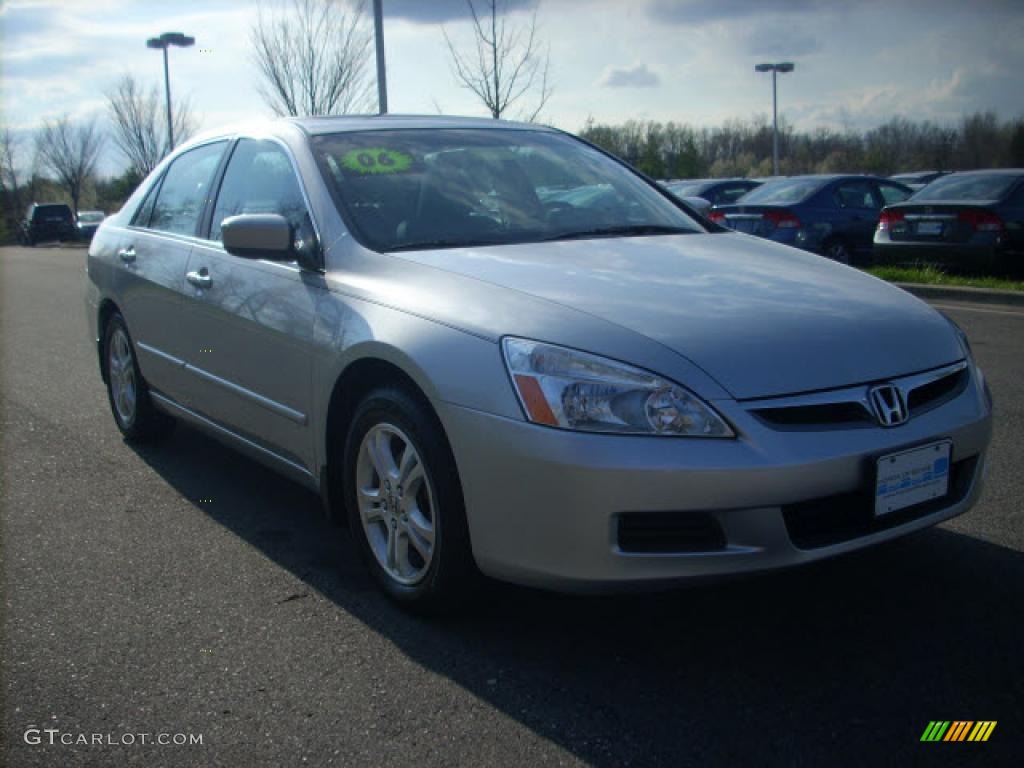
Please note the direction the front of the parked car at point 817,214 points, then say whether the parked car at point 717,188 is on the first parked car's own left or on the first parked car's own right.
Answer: on the first parked car's own left

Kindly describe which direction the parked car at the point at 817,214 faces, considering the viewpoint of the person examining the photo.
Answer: facing away from the viewer and to the right of the viewer

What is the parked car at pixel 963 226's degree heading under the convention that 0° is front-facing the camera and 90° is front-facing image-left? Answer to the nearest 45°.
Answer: approximately 225°

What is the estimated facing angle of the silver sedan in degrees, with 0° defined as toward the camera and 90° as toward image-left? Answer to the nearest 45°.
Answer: approximately 315°

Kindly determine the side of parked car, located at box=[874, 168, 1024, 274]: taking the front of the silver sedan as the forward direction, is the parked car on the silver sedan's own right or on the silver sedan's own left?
on the silver sedan's own left

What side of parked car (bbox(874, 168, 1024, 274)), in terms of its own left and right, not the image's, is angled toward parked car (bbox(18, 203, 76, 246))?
left

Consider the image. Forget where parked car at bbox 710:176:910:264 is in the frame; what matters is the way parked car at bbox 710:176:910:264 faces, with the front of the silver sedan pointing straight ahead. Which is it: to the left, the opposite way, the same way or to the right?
to the left

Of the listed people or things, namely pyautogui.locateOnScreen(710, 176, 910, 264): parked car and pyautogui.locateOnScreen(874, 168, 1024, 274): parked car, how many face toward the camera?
0
